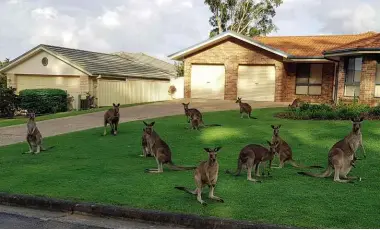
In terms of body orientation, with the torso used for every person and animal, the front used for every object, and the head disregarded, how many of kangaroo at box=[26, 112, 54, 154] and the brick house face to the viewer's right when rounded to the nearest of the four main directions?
0

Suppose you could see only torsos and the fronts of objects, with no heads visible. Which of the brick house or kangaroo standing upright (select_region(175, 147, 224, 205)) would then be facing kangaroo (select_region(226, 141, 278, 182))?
the brick house

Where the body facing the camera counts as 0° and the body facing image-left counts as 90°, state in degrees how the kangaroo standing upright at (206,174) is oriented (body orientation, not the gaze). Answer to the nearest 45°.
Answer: approximately 315°

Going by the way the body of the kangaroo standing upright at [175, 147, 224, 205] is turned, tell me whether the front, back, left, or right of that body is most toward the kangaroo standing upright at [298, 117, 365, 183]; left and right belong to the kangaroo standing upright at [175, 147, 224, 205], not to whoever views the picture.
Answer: left

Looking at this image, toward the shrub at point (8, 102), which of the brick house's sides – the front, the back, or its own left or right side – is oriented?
right

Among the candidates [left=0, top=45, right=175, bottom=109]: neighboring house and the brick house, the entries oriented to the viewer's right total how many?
0

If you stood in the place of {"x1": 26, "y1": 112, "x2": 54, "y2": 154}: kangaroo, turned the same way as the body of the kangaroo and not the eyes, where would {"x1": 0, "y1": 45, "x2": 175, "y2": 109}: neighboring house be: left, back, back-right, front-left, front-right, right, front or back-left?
back-right

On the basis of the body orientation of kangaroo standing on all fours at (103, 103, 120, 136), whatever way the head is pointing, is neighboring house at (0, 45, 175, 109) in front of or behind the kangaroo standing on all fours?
behind

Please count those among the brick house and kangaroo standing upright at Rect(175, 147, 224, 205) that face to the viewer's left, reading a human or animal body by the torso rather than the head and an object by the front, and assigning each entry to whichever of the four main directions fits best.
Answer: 0
